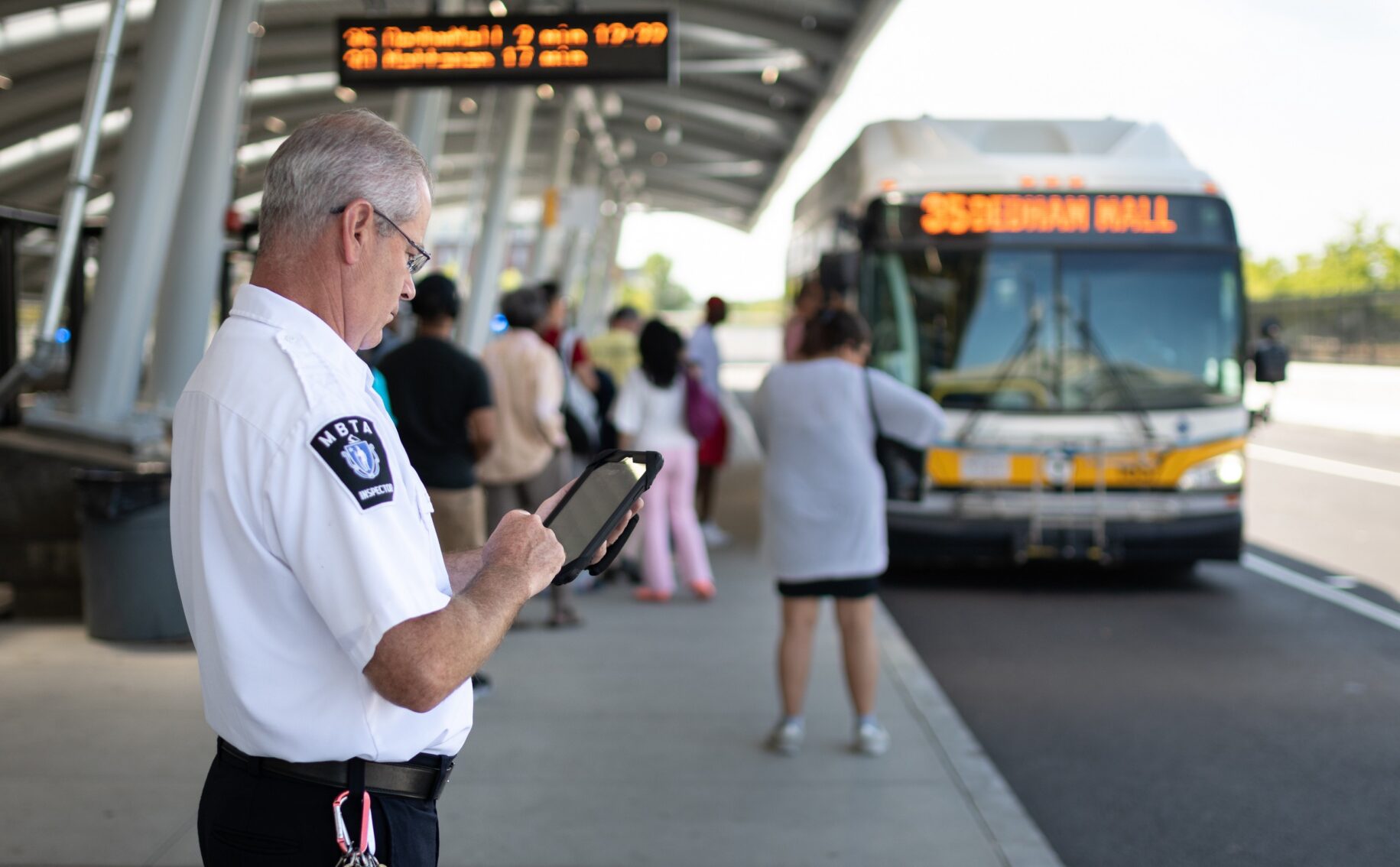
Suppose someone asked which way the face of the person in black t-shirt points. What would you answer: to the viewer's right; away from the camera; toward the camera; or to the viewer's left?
away from the camera

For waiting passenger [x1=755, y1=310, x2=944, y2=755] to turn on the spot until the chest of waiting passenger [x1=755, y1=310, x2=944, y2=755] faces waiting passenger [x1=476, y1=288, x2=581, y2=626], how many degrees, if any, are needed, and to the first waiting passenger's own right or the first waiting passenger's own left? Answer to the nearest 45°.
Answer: approximately 45° to the first waiting passenger's own left

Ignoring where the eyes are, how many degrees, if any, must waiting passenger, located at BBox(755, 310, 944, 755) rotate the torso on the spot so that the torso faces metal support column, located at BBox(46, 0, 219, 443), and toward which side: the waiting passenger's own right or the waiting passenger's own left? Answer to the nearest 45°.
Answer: approximately 45° to the waiting passenger's own left

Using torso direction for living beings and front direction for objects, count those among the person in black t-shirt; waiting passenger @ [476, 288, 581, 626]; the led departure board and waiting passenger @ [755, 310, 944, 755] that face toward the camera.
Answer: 1

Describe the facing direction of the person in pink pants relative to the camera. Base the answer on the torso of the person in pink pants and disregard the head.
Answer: away from the camera

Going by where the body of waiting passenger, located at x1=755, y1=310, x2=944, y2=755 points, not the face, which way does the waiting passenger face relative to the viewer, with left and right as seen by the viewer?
facing away from the viewer

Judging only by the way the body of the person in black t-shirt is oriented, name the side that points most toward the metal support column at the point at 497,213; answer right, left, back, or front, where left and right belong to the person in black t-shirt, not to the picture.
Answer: front

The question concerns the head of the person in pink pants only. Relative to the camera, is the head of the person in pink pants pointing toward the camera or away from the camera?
away from the camera

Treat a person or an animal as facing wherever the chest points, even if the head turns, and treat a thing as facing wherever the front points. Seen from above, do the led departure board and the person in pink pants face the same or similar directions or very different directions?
very different directions

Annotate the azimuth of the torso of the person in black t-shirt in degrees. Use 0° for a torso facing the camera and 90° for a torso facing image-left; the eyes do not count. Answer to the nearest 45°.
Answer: approximately 180°

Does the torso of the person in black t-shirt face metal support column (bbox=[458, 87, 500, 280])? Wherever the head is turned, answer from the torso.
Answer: yes
